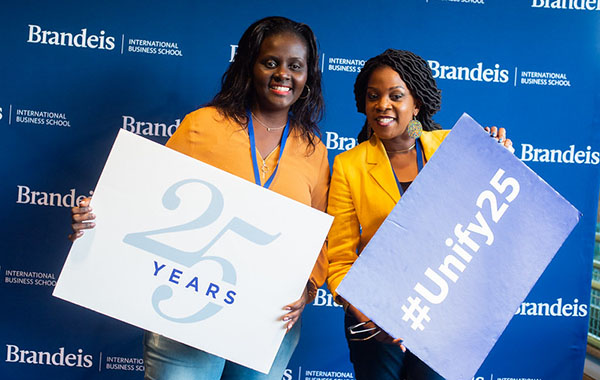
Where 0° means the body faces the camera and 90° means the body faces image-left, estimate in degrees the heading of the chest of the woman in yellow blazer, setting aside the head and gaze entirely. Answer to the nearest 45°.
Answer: approximately 0°

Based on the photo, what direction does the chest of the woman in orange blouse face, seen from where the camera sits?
toward the camera

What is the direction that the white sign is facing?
toward the camera
